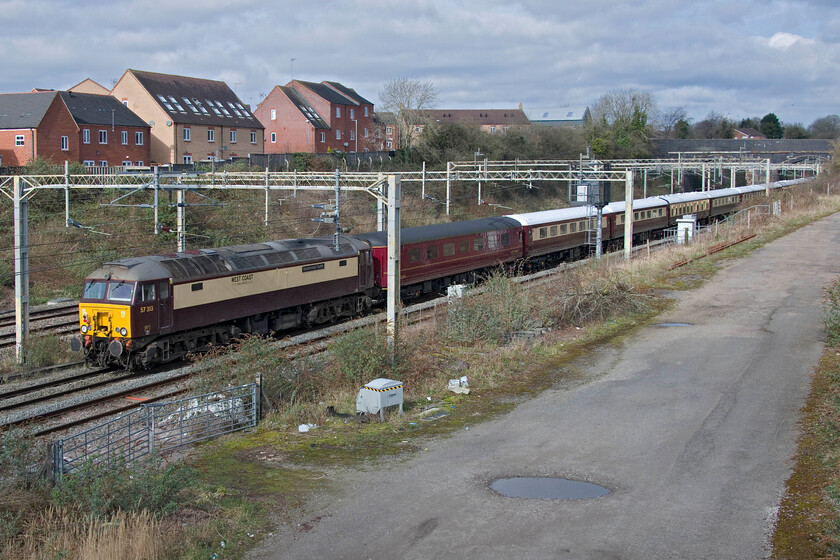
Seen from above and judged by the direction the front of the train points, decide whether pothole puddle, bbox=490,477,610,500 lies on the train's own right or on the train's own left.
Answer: on the train's own left

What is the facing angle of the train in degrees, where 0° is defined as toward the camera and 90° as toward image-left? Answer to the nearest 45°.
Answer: approximately 45°

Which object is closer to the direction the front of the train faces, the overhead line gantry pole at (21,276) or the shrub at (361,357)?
the overhead line gantry pole

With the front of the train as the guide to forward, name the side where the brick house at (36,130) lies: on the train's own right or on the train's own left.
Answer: on the train's own right

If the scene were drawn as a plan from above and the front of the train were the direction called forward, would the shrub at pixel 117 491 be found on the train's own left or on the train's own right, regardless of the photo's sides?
on the train's own left

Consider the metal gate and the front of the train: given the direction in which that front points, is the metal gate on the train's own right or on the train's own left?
on the train's own left

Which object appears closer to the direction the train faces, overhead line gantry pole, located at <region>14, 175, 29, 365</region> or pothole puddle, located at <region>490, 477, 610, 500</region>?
the overhead line gantry pole

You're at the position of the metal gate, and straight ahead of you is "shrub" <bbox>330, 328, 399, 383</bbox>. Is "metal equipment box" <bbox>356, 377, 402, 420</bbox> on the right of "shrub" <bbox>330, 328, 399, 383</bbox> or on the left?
right
